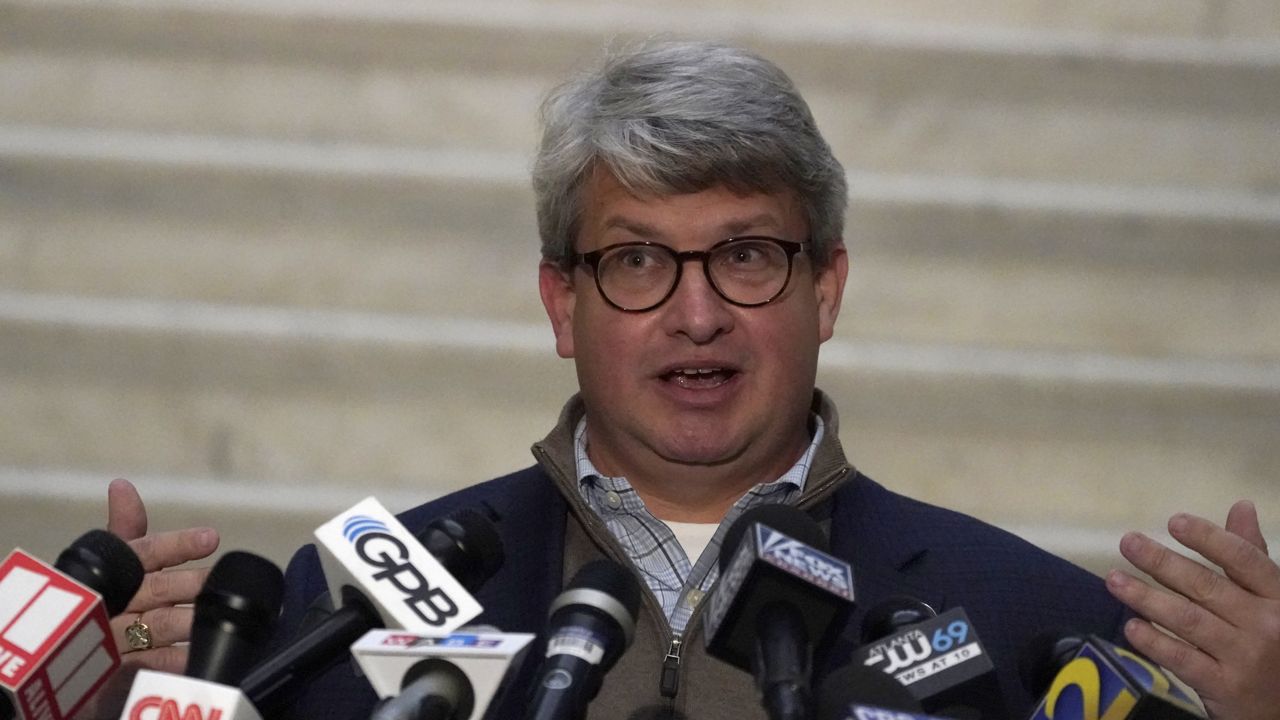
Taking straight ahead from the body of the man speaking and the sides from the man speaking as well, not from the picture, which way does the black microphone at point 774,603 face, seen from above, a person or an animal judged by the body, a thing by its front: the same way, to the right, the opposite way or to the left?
the opposite way

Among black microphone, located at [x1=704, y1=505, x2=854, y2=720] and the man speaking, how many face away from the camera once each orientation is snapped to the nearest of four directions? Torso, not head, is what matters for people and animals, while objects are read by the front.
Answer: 1

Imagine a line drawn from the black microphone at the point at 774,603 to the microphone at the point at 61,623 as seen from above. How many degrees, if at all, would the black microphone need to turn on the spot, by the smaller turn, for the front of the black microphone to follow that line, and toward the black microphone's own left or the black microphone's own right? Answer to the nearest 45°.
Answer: approximately 90° to the black microphone's own left

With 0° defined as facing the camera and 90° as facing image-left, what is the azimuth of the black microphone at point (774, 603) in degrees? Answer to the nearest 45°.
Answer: approximately 180°

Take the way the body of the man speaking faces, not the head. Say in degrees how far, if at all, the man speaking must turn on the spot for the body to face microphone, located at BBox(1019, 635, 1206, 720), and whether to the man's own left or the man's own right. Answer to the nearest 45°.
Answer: approximately 45° to the man's own left
